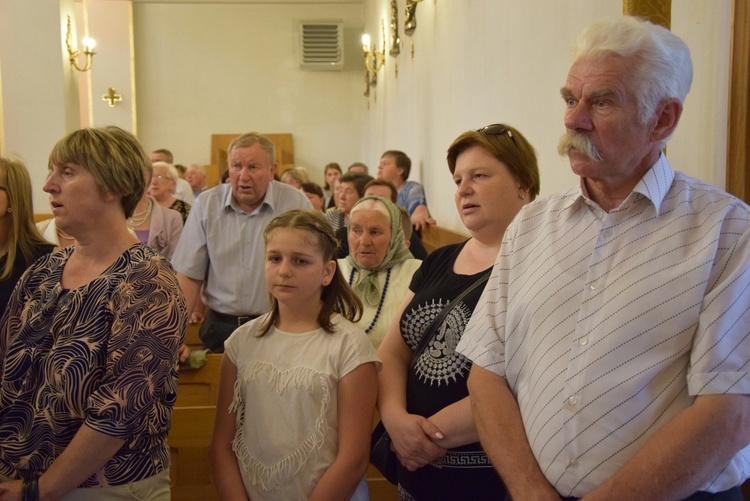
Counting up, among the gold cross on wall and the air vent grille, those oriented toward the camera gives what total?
2

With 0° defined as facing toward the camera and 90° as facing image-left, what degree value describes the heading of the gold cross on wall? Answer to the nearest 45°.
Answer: approximately 0°

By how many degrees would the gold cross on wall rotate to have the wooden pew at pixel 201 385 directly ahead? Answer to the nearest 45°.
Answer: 0° — it already faces it

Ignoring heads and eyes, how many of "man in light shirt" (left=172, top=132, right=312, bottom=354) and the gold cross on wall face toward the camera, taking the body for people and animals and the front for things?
2

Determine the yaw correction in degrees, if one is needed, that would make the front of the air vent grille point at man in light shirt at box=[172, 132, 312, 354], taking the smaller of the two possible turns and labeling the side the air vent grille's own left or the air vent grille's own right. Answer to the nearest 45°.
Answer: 0° — it already faces them

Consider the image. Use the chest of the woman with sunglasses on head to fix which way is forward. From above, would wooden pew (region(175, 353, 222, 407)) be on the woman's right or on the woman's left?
on the woman's right

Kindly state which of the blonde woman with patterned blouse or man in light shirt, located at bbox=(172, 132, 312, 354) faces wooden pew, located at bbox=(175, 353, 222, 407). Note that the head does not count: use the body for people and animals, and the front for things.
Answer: the man in light shirt

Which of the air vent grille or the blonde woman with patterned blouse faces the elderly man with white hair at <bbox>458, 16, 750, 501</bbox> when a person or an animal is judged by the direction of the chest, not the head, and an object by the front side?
the air vent grille

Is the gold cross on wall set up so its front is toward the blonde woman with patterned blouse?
yes

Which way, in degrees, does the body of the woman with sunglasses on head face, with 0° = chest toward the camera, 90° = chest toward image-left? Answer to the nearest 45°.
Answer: approximately 45°

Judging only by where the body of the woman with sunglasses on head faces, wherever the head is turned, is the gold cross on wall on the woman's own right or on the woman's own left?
on the woman's own right

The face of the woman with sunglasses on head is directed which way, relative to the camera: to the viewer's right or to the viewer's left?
to the viewer's left
